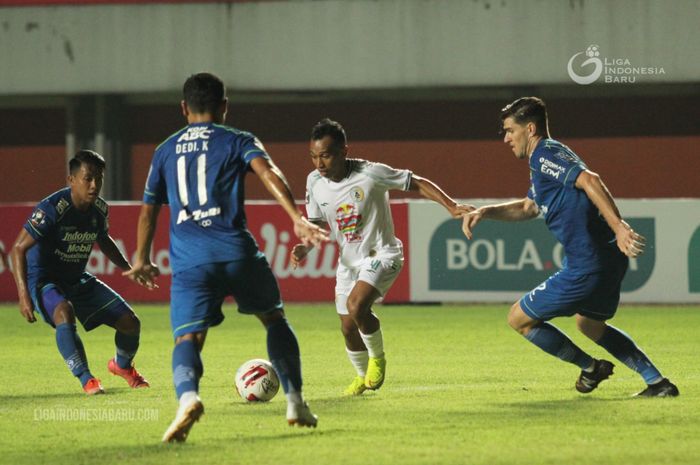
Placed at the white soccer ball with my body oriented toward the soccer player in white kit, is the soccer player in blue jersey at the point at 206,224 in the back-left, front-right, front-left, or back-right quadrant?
back-right

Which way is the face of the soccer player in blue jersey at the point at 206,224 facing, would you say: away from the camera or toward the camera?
away from the camera

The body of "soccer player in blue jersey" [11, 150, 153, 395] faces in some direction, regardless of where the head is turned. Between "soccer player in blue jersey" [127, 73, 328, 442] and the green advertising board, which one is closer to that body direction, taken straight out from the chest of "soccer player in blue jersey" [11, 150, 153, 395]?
the soccer player in blue jersey

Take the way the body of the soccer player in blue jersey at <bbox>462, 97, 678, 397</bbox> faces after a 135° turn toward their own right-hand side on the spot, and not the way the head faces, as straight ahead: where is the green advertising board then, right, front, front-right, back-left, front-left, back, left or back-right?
front-left

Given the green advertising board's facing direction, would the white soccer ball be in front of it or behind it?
in front

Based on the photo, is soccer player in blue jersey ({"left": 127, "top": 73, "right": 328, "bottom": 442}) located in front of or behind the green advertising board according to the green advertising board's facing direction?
in front

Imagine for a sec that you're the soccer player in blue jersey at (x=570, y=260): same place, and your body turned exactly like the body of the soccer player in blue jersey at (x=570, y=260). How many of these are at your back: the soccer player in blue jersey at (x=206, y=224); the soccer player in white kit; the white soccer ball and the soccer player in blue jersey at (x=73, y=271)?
0

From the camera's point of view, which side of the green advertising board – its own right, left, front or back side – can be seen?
front

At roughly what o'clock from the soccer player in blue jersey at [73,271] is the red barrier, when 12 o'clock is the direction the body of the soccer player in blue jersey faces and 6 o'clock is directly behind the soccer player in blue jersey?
The red barrier is roughly at 8 o'clock from the soccer player in blue jersey.

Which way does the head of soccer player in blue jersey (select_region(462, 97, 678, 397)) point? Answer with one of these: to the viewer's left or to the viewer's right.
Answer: to the viewer's left

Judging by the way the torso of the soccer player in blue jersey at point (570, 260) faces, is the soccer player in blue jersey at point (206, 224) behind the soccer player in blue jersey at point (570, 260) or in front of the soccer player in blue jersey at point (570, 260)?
in front

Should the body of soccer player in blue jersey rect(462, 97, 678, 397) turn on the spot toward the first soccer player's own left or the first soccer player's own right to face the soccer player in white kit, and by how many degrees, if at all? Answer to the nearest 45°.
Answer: approximately 45° to the first soccer player's own right

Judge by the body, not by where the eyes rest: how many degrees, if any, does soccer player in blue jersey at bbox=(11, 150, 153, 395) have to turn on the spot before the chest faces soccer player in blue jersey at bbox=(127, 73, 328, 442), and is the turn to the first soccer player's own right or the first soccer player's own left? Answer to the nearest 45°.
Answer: approximately 45° to the first soccer player's own right

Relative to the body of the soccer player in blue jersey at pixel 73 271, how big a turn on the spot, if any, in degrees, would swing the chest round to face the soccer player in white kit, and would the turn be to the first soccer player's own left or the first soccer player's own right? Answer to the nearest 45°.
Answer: approximately 45° to the first soccer player's own left

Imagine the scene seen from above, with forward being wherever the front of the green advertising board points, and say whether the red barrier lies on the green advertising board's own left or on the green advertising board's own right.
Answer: on the green advertising board's own right

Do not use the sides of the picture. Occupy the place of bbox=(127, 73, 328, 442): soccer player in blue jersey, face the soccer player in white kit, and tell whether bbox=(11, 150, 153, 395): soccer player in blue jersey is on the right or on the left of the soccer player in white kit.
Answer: left

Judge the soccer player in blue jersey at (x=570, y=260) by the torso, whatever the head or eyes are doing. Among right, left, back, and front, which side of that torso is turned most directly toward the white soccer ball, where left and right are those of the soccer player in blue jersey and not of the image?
front

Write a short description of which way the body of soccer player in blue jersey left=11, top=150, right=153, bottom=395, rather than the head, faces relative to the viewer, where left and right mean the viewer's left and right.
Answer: facing the viewer and to the right of the viewer

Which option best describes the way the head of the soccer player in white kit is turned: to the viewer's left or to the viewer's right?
to the viewer's left

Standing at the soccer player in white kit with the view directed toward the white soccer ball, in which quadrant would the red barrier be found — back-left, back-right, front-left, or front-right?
back-right

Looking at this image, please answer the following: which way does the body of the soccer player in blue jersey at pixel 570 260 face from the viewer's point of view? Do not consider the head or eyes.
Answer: to the viewer's left
